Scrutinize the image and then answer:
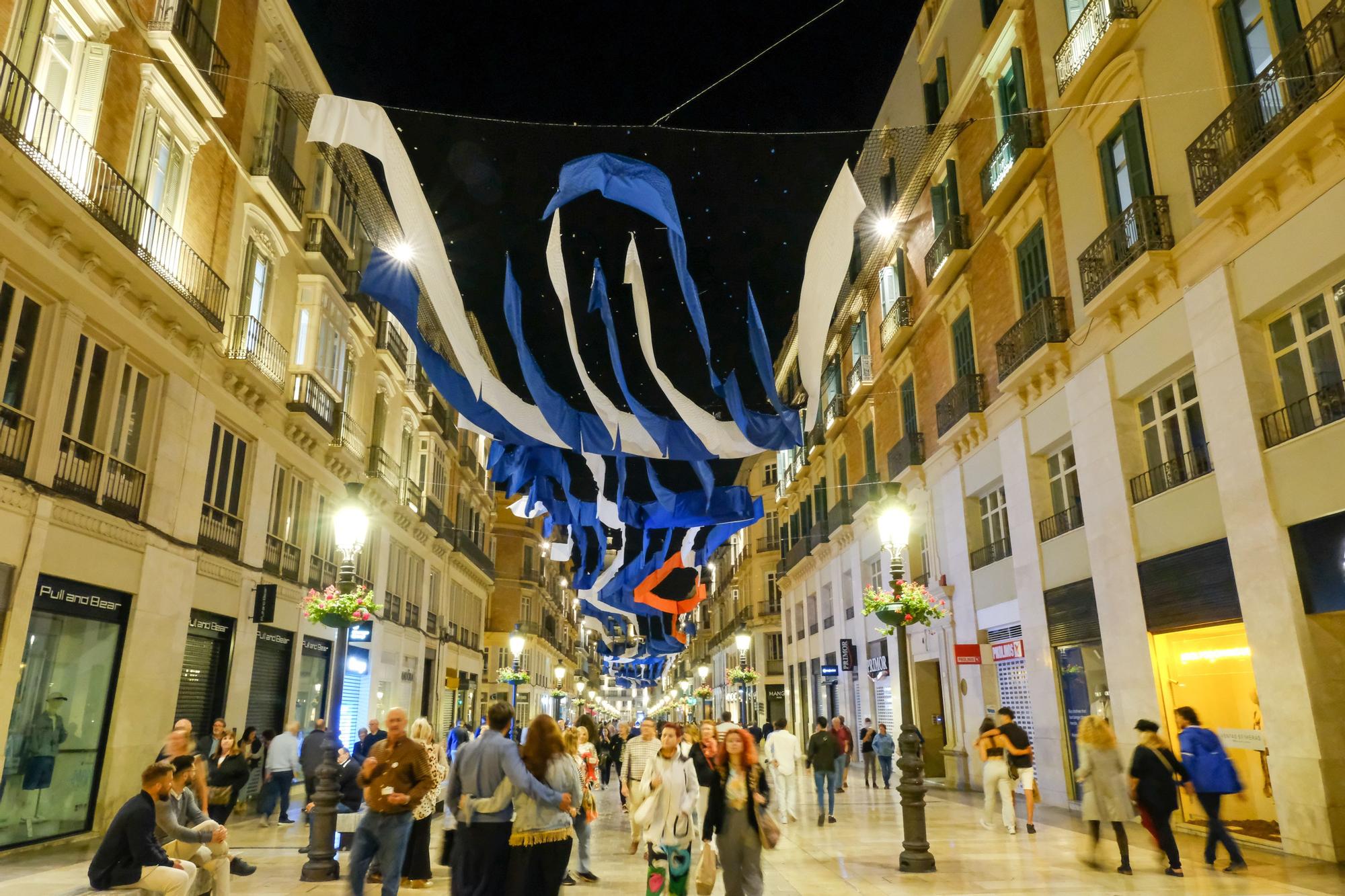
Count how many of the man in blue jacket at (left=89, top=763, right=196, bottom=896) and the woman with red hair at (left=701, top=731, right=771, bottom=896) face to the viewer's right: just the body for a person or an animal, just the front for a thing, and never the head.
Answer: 1

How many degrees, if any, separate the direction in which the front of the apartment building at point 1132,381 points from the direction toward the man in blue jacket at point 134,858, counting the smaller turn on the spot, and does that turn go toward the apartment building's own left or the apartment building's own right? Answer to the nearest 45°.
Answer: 0° — it already faces them

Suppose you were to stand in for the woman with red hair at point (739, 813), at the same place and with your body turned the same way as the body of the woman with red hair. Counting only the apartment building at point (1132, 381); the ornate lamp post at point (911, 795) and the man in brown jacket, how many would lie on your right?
1

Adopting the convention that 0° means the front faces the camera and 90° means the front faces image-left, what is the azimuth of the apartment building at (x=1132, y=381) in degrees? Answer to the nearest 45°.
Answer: approximately 45°

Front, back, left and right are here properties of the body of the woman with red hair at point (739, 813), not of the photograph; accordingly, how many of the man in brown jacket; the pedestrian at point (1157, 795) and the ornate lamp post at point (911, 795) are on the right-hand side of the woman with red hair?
1

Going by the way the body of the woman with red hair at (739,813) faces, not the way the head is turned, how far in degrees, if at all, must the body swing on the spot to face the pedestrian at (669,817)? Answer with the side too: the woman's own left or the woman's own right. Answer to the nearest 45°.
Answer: approximately 135° to the woman's own right

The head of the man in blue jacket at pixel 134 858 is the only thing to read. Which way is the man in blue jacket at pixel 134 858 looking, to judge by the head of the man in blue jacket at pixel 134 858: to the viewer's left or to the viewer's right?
to the viewer's right

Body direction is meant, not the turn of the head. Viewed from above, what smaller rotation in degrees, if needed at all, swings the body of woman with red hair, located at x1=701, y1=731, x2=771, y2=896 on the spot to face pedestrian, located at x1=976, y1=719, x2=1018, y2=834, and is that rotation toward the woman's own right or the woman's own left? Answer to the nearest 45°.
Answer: approximately 135° to the woman's own left

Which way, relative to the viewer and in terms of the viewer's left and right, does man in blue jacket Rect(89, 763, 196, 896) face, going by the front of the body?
facing to the right of the viewer
